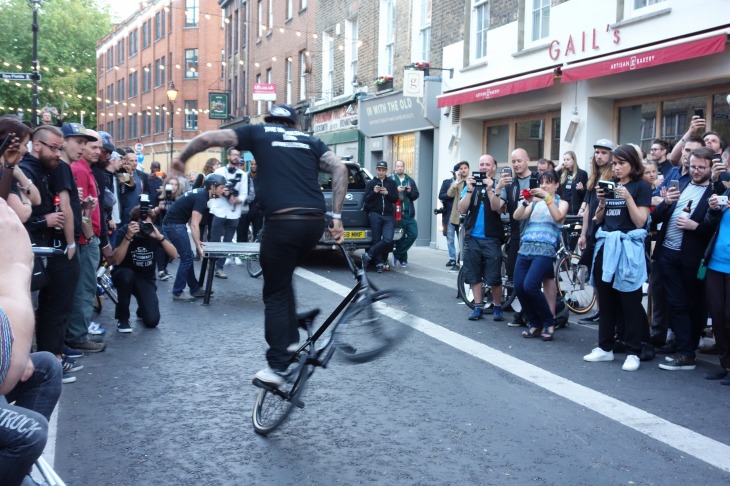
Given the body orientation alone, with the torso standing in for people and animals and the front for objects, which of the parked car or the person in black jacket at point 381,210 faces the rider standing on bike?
the person in black jacket

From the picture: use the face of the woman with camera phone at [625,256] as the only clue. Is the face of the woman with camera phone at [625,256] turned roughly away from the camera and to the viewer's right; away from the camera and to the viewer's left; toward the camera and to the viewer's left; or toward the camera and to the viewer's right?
toward the camera and to the viewer's left

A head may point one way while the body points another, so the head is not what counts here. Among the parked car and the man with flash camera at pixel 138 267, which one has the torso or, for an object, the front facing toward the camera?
the man with flash camera

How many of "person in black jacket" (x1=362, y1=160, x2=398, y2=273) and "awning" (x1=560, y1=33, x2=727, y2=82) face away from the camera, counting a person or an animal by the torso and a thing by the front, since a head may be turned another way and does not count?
0

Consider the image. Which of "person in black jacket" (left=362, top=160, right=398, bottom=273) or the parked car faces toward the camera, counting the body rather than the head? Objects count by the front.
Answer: the person in black jacket

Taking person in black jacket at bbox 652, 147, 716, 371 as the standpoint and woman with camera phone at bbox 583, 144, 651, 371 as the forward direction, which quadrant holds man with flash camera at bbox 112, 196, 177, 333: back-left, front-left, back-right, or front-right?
front-right

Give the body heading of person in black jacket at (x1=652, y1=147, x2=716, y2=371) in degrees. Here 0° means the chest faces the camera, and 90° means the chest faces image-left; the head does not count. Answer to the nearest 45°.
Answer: approximately 45°

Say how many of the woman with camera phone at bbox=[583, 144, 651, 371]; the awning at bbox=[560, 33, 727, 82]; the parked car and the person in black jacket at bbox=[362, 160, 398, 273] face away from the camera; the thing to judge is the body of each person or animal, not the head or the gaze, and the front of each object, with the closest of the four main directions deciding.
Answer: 1

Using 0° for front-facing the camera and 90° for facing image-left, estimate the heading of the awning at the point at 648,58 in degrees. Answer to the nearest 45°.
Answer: approximately 45°

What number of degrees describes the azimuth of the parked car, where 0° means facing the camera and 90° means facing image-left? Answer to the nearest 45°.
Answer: approximately 180°

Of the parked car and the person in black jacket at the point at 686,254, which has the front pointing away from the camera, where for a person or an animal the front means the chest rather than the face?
the parked car

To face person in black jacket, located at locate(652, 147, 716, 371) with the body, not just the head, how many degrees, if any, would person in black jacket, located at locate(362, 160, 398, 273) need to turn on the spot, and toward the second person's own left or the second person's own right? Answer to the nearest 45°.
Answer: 0° — they already face them

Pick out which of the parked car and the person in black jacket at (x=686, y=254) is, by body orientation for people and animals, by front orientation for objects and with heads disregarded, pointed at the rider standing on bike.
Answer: the person in black jacket

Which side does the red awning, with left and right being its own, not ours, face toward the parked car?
front

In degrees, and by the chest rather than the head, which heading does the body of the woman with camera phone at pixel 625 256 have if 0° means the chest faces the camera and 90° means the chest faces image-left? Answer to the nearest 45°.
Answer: approximately 45°

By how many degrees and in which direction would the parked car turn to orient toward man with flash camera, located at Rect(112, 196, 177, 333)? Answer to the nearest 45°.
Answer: approximately 180°

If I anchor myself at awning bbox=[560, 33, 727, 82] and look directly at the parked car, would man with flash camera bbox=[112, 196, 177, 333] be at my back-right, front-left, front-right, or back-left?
front-left

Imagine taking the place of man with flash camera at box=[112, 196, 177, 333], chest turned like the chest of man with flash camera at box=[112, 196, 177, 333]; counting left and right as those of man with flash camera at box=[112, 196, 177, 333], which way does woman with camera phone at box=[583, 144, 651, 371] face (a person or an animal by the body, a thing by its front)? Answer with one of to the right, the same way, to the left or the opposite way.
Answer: to the right

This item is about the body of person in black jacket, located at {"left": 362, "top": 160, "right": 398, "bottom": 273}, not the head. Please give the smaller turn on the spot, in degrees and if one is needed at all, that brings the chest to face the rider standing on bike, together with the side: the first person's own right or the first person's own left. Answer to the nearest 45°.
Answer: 0° — they already face them
